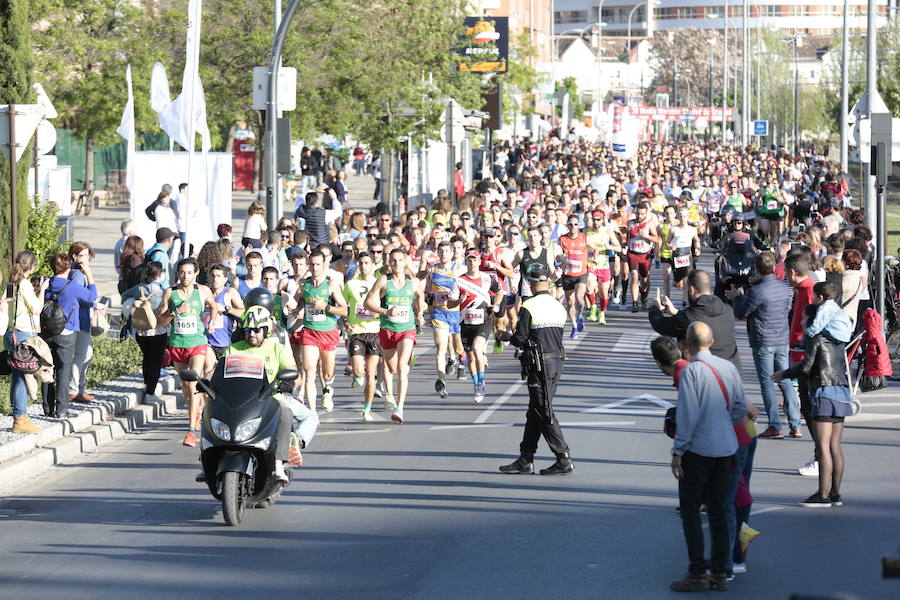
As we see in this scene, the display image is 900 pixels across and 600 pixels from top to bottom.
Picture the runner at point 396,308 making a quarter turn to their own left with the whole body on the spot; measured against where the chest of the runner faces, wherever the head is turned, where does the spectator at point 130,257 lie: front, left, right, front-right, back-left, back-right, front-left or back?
back-left

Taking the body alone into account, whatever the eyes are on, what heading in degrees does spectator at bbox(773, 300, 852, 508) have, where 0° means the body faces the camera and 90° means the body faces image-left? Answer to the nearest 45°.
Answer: approximately 135°

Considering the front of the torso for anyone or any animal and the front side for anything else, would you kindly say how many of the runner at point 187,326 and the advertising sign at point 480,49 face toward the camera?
2

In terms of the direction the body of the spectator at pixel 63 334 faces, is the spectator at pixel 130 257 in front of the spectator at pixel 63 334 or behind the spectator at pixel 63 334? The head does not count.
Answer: in front

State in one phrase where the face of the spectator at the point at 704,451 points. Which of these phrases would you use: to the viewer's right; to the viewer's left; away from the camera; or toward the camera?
away from the camera

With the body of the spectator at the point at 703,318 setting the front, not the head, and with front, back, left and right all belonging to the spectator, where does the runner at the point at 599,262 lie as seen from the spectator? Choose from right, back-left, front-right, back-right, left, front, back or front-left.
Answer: front-right

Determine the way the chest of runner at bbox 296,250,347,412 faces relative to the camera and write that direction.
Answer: toward the camera

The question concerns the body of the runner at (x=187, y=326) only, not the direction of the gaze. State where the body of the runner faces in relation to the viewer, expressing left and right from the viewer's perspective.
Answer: facing the viewer

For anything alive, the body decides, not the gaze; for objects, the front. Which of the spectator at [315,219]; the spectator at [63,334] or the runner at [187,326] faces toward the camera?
the runner

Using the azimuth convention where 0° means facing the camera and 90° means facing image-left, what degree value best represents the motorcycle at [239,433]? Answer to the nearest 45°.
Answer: approximately 0°

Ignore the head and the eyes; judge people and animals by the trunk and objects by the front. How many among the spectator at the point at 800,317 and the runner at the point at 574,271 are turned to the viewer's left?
1

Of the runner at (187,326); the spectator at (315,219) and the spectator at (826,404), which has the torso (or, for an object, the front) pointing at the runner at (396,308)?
the spectator at (826,404)

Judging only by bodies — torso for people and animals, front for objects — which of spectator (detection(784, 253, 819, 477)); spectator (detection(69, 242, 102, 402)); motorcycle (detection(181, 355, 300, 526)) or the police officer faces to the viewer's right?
spectator (detection(69, 242, 102, 402))

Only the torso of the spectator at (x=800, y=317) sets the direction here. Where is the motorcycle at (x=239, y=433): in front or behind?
in front

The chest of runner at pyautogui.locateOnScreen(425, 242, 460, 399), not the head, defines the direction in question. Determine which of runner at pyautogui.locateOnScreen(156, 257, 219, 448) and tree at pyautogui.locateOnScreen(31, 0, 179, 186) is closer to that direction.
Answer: the runner

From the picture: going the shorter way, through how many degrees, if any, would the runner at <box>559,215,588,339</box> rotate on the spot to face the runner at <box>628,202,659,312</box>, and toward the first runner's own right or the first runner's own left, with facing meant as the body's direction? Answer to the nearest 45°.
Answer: approximately 180°

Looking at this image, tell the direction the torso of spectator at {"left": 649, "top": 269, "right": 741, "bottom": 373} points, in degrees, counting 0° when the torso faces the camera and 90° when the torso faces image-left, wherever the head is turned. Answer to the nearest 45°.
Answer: approximately 135°
